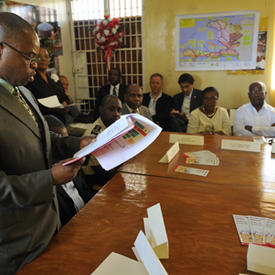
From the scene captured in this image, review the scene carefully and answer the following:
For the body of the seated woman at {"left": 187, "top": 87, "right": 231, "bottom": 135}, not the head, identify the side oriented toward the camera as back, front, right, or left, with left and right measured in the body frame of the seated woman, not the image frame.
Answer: front

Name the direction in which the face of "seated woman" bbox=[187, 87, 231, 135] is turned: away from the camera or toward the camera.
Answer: toward the camera

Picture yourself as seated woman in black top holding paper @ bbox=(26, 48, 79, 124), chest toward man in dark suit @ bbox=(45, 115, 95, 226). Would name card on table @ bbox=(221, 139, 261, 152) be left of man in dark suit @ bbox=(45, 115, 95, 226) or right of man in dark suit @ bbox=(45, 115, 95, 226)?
left

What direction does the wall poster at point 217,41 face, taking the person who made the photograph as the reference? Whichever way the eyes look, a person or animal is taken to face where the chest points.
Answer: facing the viewer

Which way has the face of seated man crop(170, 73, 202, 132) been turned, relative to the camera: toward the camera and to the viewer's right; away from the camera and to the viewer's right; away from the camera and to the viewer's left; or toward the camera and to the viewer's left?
toward the camera and to the viewer's left

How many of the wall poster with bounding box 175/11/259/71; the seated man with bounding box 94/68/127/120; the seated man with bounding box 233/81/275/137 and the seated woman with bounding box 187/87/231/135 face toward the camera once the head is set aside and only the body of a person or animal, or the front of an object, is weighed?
4

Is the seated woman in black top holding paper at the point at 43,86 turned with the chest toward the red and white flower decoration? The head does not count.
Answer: no

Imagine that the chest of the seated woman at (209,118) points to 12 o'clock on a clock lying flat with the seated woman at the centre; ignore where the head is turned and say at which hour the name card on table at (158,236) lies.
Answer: The name card on table is roughly at 12 o'clock from the seated woman.

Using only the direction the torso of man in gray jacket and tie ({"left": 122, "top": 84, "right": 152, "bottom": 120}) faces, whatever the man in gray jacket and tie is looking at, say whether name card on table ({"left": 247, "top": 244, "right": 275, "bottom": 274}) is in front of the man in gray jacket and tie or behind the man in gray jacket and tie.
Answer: in front

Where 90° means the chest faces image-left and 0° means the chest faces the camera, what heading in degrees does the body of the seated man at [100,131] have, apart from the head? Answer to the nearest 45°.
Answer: approximately 315°

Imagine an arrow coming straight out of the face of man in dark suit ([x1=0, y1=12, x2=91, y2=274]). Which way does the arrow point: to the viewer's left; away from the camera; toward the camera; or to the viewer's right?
to the viewer's right

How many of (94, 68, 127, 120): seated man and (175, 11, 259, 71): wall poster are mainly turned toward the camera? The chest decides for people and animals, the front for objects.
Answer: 2

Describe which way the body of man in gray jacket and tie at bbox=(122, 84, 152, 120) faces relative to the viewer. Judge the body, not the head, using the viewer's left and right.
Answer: facing the viewer and to the right of the viewer

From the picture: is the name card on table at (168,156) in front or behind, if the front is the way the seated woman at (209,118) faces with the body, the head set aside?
in front

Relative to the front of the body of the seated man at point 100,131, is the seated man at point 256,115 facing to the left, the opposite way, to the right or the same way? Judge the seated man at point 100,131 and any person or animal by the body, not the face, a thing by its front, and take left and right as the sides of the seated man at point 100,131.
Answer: to the right
